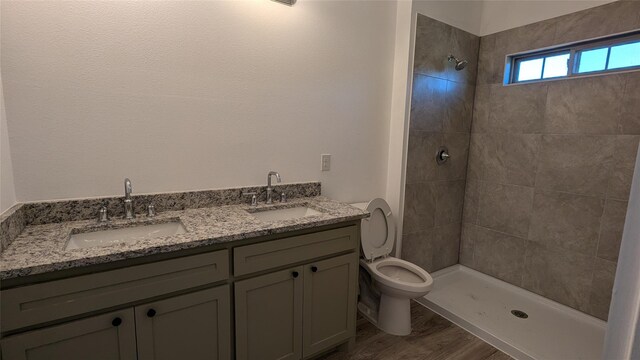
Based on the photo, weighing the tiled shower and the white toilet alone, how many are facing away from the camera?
0

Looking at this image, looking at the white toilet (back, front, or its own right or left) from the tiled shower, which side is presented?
left

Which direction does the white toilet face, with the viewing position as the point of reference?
facing the viewer and to the right of the viewer

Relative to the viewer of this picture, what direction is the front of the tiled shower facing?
facing the viewer and to the left of the viewer

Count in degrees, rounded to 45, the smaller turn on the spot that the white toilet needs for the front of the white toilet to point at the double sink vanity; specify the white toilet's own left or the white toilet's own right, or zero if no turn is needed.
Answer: approximately 90° to the white toilet's own right
